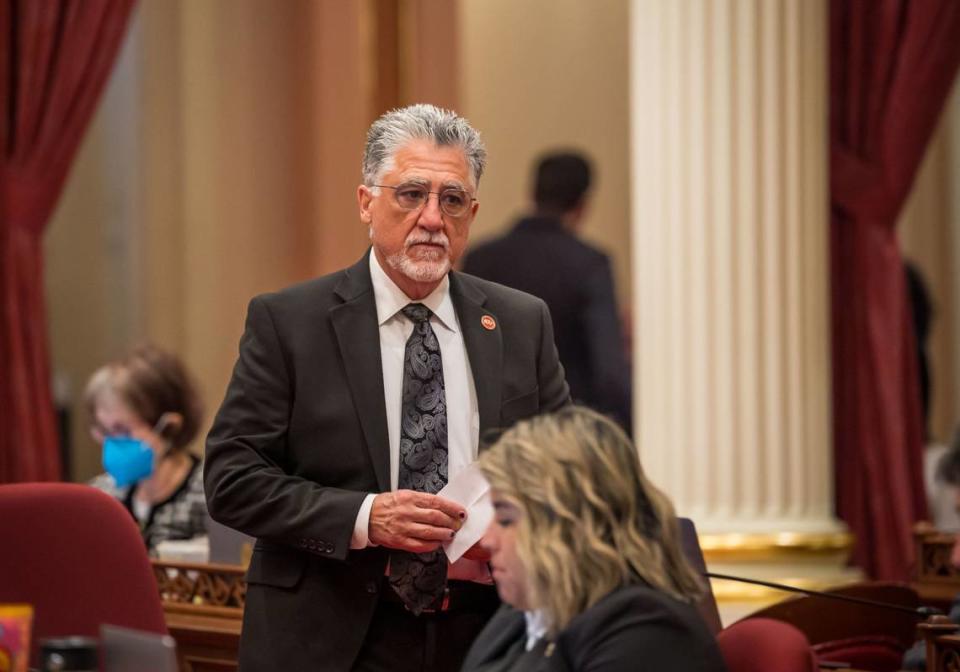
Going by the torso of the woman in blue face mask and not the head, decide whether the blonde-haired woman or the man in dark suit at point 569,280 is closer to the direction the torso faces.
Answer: the blonde-haired woman

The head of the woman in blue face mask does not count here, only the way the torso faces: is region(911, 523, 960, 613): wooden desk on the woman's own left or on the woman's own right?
on the woman's own left

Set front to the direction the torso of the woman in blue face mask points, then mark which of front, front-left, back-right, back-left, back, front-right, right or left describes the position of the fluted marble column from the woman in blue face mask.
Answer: back-left

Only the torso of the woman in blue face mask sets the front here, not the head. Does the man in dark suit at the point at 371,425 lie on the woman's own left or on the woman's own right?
on the woman's own left

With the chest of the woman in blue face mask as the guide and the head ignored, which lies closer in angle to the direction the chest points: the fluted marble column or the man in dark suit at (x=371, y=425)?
the man in dark suit

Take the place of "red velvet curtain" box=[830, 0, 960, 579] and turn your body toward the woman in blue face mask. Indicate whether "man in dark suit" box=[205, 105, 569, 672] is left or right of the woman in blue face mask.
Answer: left
